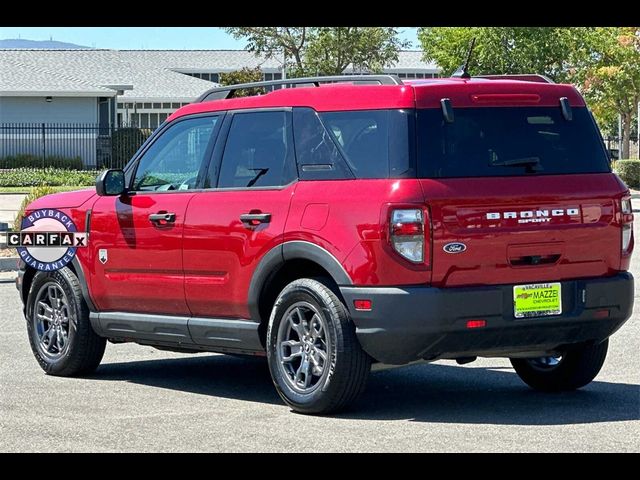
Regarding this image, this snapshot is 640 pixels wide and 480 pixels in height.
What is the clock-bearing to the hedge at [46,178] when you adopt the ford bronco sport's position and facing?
The hedge is roughly at 1 o'clock from the ford bronco sport.

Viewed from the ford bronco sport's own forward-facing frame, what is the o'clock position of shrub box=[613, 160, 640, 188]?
The shrub is roughly at 2 o'clock from the ford bronco sport.

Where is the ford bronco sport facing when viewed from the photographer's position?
facing away from the viewer and to the left of the viewer
